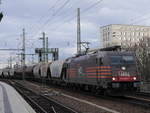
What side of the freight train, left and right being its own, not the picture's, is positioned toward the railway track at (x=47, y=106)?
right

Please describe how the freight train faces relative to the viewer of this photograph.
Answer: facing the viewer and to the right of the viewer
